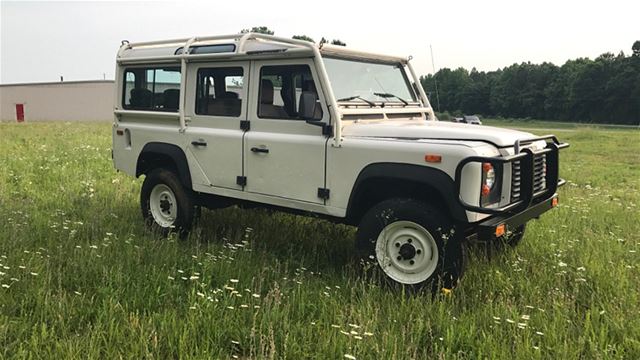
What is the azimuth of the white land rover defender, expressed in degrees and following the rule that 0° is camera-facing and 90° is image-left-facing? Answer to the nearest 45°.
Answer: approximately 315°
